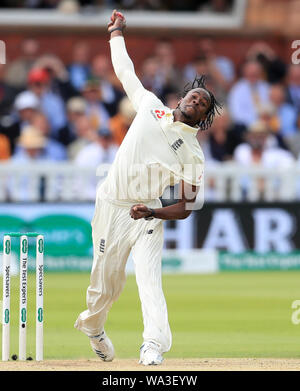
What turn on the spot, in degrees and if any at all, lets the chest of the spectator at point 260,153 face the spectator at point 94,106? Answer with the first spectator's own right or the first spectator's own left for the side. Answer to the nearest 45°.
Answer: approximately 90° to the first spectator's own right

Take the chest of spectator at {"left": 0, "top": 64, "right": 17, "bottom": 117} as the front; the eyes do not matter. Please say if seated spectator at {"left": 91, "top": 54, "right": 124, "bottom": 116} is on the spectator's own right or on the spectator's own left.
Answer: on the spectator's own left

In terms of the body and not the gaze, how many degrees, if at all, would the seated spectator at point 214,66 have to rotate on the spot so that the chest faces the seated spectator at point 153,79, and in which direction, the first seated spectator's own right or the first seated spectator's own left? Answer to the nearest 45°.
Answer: approximately 45° to the first seated spectator's own right

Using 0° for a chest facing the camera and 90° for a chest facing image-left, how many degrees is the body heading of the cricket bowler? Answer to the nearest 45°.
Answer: approximately 0°

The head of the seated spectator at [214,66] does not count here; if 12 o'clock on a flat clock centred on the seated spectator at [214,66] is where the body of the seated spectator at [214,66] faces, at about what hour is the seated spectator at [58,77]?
the seated spectator at [58,77] is roughly at 2 o'clock from the seated spectator at [214,66].

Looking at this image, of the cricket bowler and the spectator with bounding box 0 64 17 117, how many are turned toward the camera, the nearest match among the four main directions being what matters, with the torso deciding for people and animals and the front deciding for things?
2

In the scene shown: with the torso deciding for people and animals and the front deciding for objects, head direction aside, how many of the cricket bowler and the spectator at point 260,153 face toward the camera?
2

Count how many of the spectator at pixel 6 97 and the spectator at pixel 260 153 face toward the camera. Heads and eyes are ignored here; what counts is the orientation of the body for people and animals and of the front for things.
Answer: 2

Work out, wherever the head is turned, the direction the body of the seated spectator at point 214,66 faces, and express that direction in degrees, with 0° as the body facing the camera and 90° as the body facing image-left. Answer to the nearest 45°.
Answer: approximately 0°
